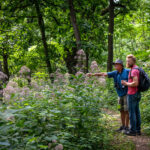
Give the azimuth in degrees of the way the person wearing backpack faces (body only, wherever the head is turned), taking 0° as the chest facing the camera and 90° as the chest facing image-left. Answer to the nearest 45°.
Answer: approximately 90°
